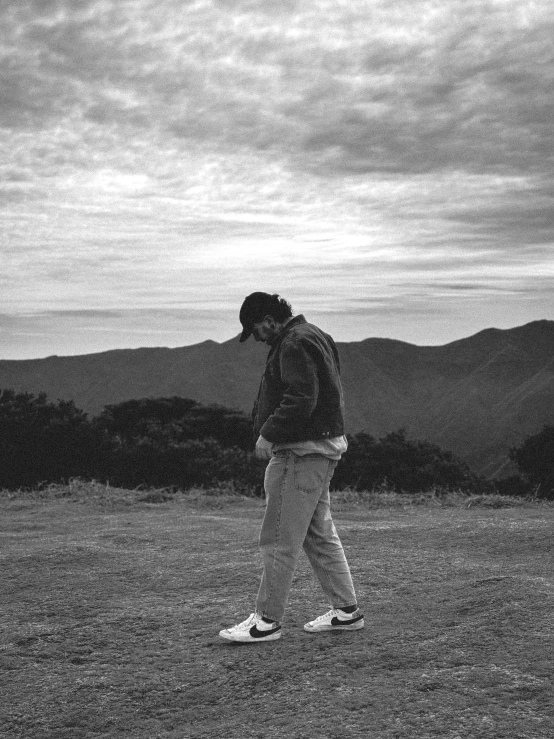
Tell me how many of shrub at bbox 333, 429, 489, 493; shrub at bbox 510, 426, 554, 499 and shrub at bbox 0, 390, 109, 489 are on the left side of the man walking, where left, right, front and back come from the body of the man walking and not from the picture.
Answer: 0

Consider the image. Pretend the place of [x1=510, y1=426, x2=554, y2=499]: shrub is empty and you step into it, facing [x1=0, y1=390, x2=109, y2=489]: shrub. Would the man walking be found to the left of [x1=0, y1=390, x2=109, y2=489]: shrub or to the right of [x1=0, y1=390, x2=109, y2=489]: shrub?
left

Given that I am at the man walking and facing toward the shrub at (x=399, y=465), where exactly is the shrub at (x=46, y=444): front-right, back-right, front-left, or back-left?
front-left

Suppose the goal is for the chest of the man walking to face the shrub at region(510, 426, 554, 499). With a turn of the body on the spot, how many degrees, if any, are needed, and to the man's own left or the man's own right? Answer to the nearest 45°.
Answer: approximately 90° to the man's own right

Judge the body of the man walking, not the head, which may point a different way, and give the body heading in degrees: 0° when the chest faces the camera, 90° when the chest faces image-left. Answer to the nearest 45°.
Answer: approximately 90°

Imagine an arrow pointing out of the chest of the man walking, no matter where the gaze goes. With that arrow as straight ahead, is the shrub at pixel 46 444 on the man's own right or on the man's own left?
on the man's own right

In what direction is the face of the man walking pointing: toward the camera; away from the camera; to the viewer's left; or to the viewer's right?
to the viewer's left

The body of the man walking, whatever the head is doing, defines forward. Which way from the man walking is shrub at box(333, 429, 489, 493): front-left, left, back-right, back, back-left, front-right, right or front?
right
